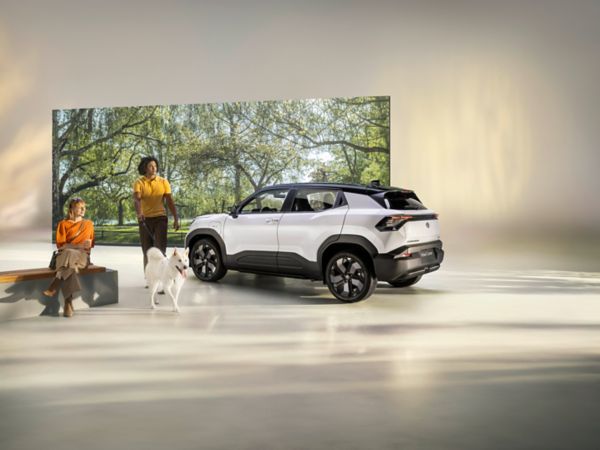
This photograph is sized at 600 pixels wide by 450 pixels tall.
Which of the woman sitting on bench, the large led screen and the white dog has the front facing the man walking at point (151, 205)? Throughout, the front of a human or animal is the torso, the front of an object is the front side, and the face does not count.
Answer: the large led screen

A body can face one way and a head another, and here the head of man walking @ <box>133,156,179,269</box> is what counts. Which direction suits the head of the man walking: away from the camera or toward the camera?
toward the camera

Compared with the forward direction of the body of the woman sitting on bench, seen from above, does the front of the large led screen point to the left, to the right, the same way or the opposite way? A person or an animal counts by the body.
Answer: the same way

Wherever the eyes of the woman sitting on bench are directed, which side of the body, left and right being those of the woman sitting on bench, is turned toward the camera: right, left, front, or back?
front

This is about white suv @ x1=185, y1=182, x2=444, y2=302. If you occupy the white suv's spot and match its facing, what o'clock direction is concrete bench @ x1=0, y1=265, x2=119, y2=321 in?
The concrete bench is roughly at 10 o'clock from the white suv.

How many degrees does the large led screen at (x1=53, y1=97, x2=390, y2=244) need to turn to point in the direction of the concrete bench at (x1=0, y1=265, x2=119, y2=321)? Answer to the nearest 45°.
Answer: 0° — it already faces it

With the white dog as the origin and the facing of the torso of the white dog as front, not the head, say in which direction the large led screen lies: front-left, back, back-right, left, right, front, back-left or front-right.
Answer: back-left

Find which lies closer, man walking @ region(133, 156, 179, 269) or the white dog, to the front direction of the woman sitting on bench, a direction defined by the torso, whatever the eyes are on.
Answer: the white dog

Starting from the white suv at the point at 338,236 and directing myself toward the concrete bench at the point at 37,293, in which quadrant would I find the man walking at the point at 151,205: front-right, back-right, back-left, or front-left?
front-right

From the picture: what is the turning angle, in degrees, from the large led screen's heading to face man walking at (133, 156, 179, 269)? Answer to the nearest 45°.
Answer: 0° — it already faces them

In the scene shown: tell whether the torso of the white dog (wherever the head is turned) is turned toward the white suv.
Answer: no

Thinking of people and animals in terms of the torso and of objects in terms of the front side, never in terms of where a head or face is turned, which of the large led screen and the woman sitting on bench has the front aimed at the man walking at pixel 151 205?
the large led screen

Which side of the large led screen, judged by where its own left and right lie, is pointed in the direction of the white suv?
front

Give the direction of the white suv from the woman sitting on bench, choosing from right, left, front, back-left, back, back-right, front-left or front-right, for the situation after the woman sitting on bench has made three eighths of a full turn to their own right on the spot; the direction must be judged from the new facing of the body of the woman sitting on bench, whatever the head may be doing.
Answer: back-right

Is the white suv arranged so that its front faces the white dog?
no

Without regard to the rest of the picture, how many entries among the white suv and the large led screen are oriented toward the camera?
1

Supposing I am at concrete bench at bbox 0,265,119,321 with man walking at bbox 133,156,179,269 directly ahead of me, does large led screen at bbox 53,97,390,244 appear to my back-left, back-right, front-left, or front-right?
front-left

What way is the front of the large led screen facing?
toward the camera

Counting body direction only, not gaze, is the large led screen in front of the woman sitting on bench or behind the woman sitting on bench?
behind

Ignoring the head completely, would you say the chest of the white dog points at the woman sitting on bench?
no

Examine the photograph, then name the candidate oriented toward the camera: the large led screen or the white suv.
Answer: the large led screen

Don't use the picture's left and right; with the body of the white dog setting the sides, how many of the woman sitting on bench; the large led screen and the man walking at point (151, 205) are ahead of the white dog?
0

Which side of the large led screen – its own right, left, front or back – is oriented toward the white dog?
front
